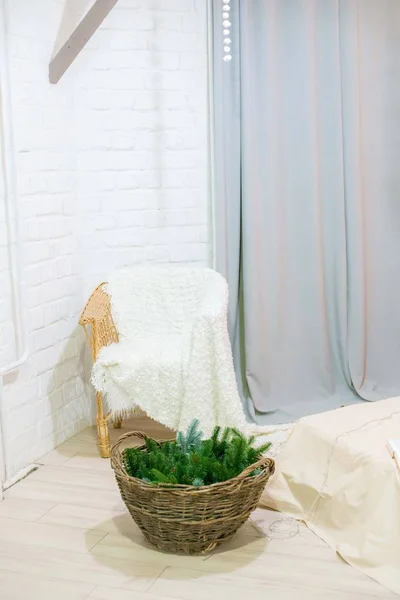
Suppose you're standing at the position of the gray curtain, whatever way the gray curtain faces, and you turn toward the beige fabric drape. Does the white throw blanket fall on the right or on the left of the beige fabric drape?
right

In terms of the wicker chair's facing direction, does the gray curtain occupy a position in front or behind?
behind

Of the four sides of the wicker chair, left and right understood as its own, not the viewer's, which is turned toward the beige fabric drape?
left
